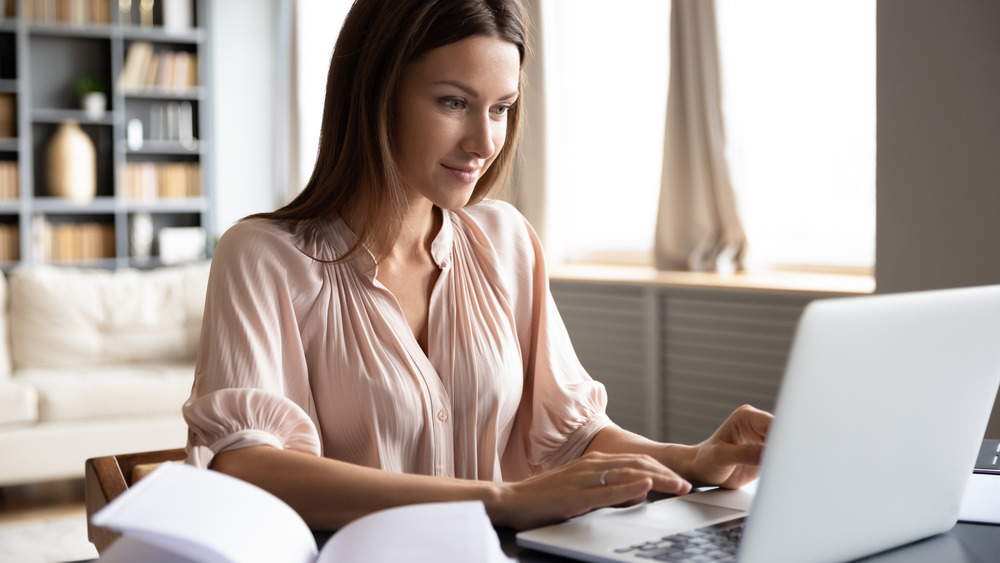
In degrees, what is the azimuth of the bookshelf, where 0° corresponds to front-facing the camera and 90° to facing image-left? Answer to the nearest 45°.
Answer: approximately 0°

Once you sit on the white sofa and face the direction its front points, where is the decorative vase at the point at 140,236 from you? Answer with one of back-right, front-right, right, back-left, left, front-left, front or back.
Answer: back

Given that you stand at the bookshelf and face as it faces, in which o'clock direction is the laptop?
The laptop is roughly at 12 o'clock from the bookshelf.

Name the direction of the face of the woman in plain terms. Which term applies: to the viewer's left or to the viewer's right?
to the viewer's right

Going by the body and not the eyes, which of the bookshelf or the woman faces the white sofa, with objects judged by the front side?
the bookshelf

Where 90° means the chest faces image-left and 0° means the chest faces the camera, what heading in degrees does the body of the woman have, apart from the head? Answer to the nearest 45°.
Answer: approximately 315°

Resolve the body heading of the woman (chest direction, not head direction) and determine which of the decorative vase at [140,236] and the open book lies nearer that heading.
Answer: the open book

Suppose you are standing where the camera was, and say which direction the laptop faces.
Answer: facing away from the viewer and to the left of the viewer

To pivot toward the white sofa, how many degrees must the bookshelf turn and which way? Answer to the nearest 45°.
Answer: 0° — it already faces it

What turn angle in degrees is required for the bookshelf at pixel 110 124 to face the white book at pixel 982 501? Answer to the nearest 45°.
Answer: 0° — it already faces it

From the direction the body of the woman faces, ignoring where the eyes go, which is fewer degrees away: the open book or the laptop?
the laptop

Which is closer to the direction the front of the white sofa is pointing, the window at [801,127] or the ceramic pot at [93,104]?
the window

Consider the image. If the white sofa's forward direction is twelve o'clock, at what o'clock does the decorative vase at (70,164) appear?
The decorative vase is roughly at 6 o'clock from the white sofa.

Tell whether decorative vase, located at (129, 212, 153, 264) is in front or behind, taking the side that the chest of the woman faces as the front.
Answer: behind
